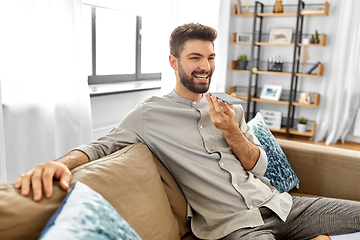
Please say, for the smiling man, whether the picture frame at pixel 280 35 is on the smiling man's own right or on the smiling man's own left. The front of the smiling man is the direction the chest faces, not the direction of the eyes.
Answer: on the smiling man's own left

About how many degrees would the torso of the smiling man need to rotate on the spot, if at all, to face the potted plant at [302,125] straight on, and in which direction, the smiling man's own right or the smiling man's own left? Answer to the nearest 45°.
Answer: approximately 90° to the smiling man's own left

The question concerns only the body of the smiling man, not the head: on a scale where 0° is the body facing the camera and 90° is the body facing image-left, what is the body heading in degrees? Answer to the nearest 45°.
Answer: approximately 315°

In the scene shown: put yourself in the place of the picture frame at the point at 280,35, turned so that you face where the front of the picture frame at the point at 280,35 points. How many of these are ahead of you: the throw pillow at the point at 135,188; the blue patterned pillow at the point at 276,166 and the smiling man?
3

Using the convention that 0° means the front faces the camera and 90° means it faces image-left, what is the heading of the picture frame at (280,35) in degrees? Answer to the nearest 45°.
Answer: approximately 0°
